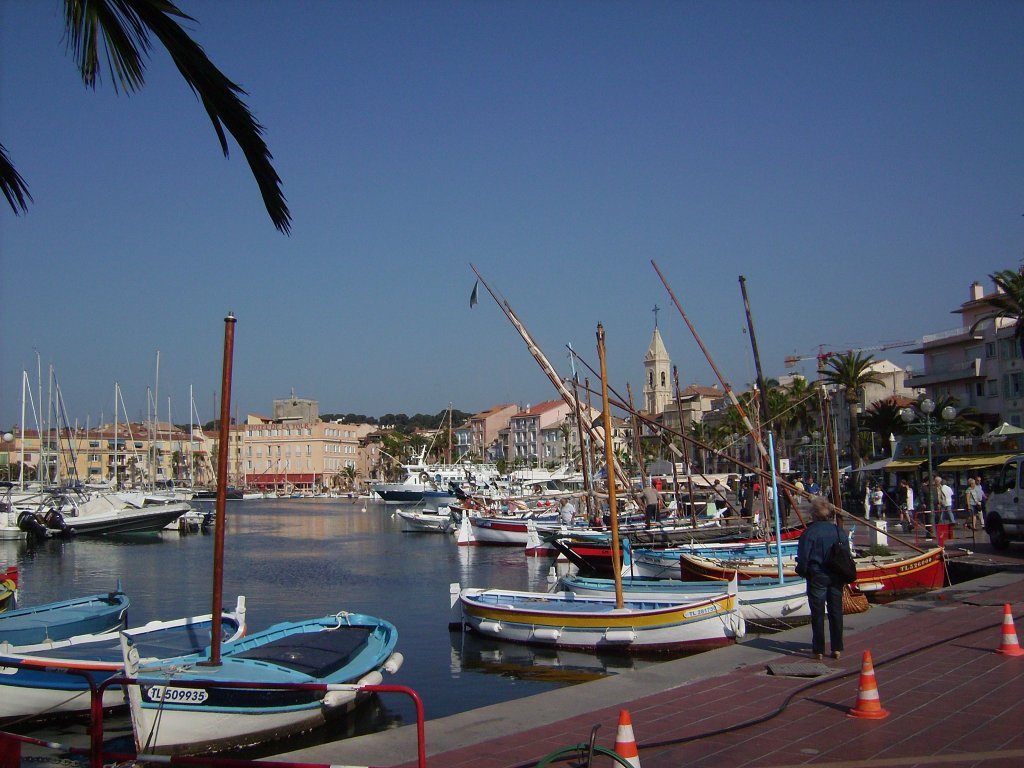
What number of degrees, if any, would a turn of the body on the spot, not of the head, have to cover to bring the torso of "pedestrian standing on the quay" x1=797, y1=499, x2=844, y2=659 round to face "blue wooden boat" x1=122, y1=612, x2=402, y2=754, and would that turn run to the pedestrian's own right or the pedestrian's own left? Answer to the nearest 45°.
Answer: approximately 90° to the pedestrian's own left

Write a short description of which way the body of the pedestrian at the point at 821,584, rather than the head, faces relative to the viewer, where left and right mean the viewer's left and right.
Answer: facing away from the viewer

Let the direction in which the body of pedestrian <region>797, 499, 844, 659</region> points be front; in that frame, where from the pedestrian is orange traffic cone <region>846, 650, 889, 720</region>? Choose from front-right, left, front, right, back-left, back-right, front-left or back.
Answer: back

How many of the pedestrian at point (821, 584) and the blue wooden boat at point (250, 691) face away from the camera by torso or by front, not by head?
1

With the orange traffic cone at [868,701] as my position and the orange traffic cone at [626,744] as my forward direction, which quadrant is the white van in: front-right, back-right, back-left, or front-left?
back-right

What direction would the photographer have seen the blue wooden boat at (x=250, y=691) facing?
facing the viewer and to the left of the viewer

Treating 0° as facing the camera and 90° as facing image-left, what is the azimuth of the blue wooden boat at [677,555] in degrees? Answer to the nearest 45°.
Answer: approximately 270°

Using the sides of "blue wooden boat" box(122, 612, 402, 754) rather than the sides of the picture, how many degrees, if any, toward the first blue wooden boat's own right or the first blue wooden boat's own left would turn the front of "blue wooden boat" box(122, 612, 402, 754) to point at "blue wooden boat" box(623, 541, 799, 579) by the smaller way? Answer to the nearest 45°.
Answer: approximately 180°

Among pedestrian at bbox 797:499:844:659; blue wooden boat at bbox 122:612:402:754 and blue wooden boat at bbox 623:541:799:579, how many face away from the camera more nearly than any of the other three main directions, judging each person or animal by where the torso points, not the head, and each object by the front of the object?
1

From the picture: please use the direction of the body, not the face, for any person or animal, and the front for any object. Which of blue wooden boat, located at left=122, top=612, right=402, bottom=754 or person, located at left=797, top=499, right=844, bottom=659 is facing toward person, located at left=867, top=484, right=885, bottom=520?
person, located at left=797, top=499, right=844, bottom=659

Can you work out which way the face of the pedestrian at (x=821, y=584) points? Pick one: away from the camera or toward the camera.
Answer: away from the camera

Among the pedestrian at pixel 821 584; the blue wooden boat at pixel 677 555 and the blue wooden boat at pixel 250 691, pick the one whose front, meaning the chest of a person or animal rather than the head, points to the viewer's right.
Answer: the blue wooden boat at pixel 677 555

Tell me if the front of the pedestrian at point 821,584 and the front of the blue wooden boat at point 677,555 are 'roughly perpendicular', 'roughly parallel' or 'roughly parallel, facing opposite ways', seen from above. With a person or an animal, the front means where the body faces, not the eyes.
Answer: roughly perpendicular
